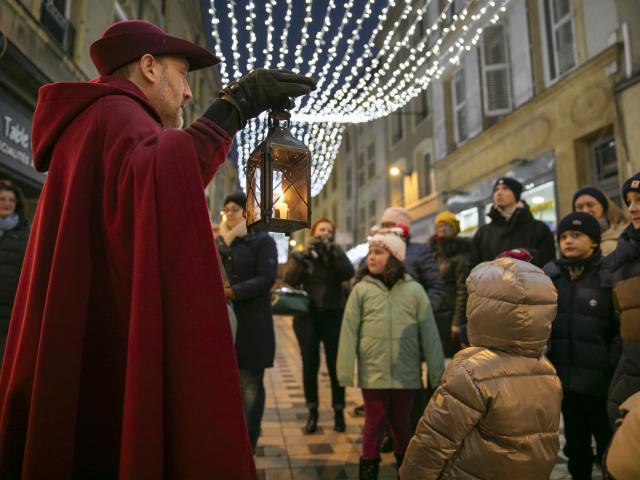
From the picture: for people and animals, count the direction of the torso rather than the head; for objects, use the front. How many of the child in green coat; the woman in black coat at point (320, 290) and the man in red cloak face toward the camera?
2

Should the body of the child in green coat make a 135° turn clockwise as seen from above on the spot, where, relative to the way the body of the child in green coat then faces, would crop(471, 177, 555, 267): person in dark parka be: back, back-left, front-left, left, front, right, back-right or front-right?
right

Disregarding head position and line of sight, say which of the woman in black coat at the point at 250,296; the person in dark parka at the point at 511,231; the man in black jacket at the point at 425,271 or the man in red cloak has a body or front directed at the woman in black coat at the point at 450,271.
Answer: the man in red cloak

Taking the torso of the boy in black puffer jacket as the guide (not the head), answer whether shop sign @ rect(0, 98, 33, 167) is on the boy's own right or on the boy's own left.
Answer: on the boy's own right

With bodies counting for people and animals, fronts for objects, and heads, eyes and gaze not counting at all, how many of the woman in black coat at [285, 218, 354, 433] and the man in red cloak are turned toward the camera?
1

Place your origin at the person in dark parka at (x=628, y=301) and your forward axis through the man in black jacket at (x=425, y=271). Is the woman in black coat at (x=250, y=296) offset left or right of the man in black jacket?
left

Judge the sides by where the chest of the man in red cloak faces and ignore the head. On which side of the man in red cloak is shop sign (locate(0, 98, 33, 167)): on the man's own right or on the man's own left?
on the man's own left

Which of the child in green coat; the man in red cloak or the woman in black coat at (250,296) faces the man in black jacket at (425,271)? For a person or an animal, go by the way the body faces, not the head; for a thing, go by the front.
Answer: the man in red cloak
